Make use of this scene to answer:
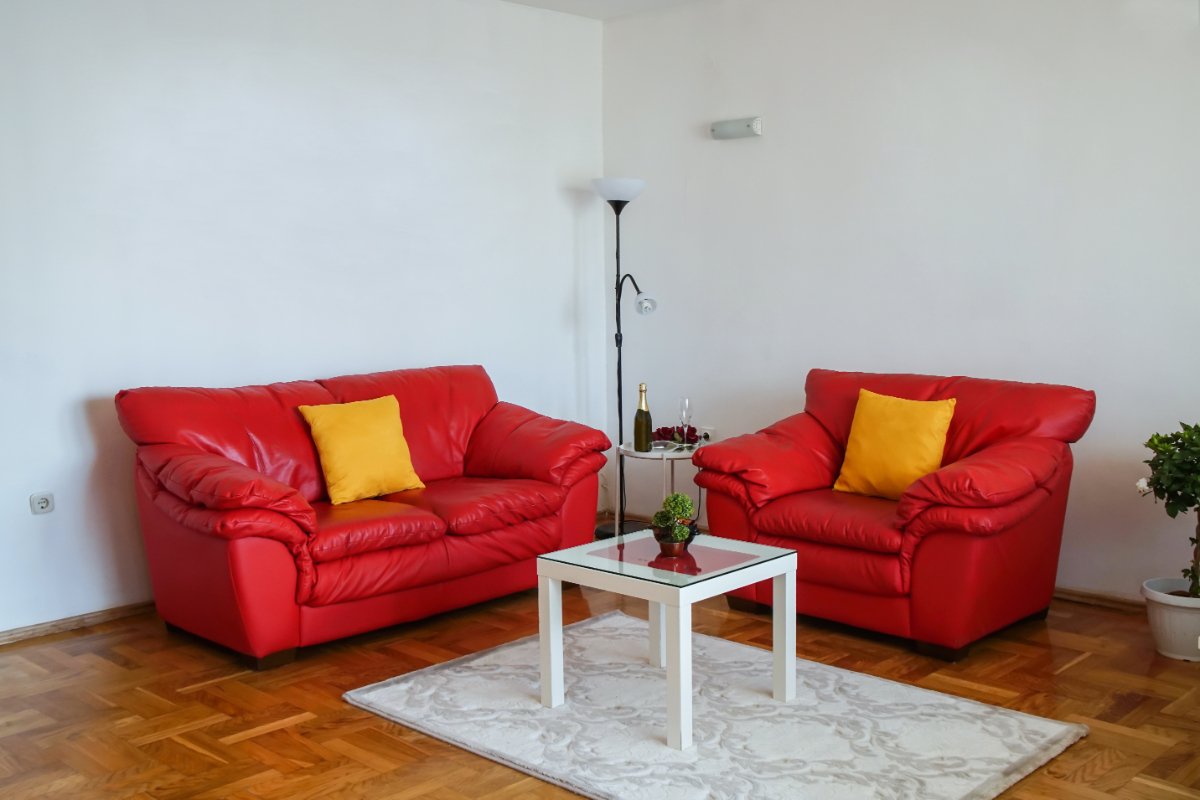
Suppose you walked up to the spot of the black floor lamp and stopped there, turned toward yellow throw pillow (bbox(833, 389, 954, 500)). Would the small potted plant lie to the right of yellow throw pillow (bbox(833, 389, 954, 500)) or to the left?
right

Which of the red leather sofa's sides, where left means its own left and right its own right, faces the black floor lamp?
left

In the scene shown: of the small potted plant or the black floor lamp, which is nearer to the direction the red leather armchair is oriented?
the small potted plant

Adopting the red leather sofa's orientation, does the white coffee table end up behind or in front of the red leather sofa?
in front

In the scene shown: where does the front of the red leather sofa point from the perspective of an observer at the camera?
facing the viewer and to the right of the viewer

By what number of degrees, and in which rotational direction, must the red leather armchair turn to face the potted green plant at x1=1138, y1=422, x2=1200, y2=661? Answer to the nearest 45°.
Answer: approximately 135° to its left

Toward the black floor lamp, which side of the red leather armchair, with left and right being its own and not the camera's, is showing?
right

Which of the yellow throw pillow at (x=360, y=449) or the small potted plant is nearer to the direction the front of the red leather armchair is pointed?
the small potted plant

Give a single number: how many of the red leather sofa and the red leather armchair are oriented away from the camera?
0

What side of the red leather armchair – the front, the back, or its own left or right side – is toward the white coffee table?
front

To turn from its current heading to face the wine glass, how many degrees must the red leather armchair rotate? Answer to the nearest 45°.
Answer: approximately 90° to its right

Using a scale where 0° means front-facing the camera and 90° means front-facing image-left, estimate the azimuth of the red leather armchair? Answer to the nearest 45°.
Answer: approximately 45°

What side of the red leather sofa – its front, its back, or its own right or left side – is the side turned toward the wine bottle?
left
